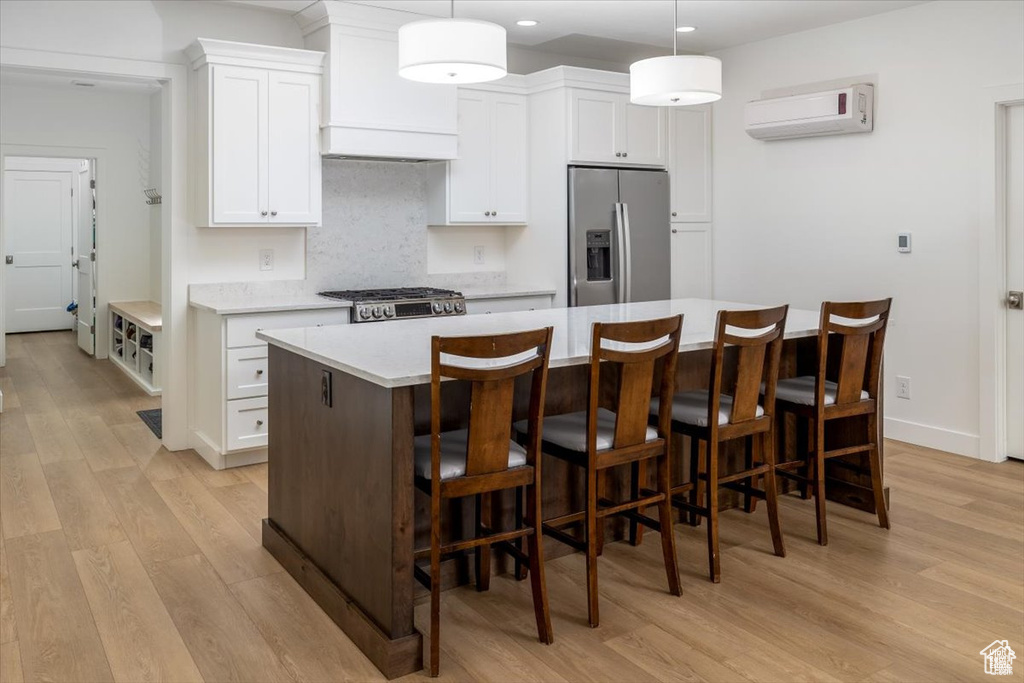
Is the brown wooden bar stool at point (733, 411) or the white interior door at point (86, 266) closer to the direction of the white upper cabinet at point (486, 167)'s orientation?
the brown wooden bar stool

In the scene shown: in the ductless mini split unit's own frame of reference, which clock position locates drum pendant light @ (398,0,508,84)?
The drum pendant light is roughly at 11 o'clock from the ductless mini split unit.

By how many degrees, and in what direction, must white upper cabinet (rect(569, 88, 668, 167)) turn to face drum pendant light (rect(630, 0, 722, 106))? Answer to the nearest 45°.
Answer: approximately 45° to its right

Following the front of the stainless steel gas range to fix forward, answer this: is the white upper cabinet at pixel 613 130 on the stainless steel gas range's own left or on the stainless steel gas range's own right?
on the stainless steel gas range's own left

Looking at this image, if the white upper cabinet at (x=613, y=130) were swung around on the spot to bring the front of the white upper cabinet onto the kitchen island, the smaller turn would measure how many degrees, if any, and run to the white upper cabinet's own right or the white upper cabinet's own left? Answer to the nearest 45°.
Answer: approximately 45° to the white upper cabinet's own right

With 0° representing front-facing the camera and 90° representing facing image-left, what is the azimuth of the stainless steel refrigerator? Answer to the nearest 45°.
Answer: approximately 315°

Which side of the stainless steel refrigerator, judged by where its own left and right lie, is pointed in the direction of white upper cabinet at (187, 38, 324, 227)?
right

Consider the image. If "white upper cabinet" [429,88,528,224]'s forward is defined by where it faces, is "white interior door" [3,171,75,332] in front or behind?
behind

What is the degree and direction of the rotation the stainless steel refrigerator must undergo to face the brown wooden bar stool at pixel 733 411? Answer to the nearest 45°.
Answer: approximately 45° to its right

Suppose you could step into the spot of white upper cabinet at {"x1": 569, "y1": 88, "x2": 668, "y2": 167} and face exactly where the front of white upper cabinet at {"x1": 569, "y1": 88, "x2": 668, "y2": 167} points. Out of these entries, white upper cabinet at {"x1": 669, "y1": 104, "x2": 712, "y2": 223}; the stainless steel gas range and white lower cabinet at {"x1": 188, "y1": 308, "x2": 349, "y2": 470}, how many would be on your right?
2
